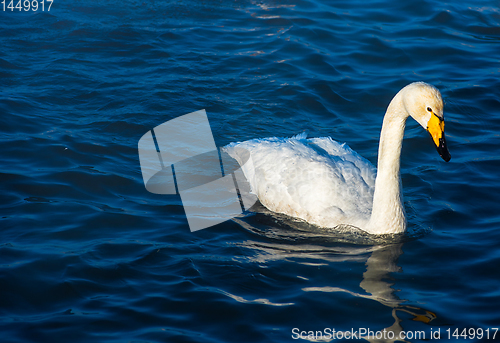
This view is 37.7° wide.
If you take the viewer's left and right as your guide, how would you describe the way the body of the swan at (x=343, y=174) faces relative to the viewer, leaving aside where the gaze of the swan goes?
facing the viewer and to the right of the viewer
